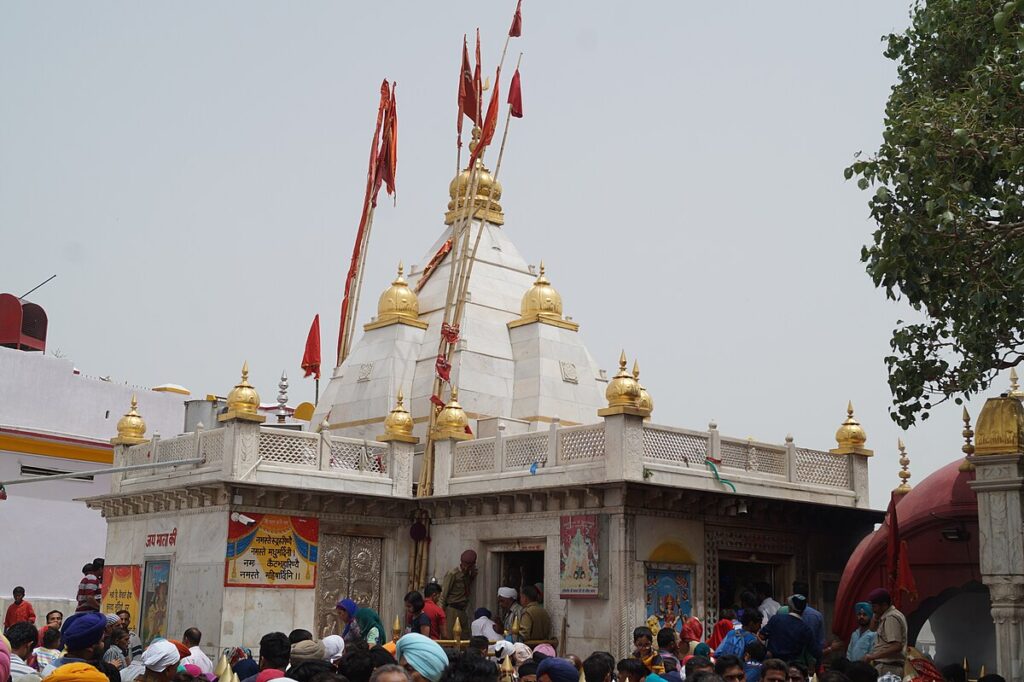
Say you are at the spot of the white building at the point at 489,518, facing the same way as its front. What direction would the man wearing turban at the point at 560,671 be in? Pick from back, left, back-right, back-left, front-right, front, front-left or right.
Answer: front-right

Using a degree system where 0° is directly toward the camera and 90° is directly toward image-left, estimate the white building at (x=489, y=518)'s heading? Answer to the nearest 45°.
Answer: approximately 315°

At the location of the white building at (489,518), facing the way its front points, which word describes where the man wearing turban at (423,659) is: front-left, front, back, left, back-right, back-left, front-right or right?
front-right

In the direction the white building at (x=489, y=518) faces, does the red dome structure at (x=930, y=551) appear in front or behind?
in front

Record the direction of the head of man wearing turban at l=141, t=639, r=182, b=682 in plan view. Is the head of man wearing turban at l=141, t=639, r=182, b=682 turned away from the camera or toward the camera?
away from the camera

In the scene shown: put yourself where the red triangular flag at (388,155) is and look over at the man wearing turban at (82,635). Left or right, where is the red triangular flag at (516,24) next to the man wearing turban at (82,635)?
left

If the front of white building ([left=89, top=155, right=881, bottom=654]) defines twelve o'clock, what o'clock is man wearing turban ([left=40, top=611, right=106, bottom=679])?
The man wearing turban is roughly at 2 o'clock from the white building.
